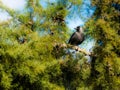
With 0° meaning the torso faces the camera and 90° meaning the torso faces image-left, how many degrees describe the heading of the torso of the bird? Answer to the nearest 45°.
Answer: approximately 315°
